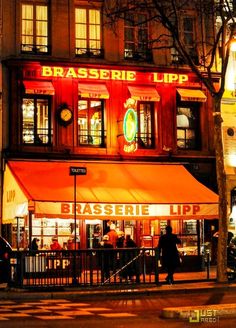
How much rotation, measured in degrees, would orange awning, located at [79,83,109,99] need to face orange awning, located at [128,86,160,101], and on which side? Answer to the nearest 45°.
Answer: approximately 90° to its left

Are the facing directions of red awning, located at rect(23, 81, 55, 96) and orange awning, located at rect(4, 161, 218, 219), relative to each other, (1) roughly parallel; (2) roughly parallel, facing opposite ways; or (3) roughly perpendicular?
roughly parallel

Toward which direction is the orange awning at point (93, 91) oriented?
toward the camera

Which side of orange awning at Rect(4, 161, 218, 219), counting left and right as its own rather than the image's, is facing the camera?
front

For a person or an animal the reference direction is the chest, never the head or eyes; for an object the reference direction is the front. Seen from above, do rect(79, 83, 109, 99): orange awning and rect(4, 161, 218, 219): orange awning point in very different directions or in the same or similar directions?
same or similar directions

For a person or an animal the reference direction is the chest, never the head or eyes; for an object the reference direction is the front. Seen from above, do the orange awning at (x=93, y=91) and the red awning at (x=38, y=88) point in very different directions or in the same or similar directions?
same or similar directions

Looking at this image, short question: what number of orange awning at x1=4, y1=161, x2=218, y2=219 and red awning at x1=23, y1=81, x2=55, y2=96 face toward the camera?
2
